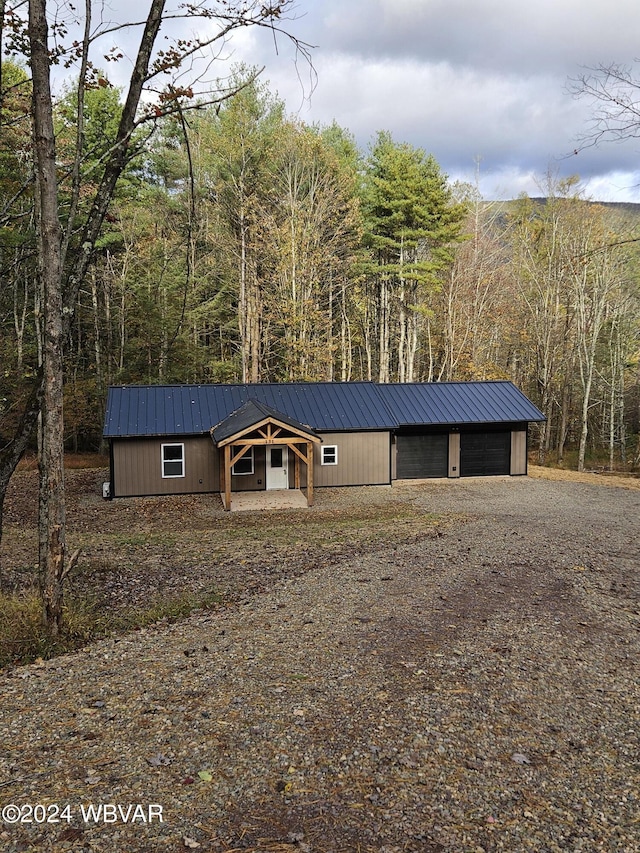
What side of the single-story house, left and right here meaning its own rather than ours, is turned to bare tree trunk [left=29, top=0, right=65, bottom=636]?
front

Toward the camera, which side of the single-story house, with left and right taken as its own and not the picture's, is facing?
front
